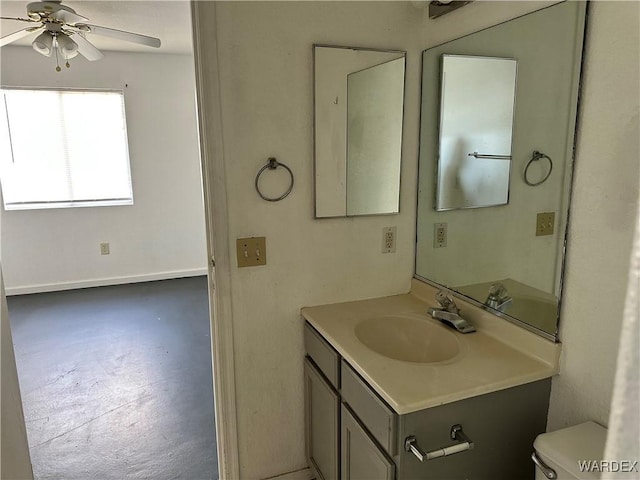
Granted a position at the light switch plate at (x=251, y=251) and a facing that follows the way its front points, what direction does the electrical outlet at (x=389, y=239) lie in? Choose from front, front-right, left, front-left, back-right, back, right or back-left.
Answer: left

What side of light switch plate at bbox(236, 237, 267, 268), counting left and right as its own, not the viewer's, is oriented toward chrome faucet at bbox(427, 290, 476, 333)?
left

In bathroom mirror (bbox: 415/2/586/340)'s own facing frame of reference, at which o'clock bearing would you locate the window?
The window is roughly at 2 o'clock from the bathroom mirror.

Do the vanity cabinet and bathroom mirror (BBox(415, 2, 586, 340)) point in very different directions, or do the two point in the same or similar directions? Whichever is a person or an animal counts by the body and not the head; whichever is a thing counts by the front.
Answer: same or similar directions

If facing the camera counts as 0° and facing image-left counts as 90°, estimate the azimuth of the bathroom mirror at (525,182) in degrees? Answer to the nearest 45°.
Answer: approximately 45°

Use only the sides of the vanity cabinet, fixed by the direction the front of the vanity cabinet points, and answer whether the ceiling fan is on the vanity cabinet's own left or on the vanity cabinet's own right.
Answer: on the vanity cabinet's own right

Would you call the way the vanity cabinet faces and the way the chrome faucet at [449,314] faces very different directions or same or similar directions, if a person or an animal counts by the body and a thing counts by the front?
same or similar directions

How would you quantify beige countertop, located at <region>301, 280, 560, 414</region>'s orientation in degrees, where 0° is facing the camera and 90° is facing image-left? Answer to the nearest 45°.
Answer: approximately 45°

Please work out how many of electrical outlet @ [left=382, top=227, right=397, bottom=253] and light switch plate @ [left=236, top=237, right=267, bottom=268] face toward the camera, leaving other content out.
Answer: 2

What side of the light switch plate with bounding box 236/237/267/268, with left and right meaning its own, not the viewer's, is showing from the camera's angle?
front
